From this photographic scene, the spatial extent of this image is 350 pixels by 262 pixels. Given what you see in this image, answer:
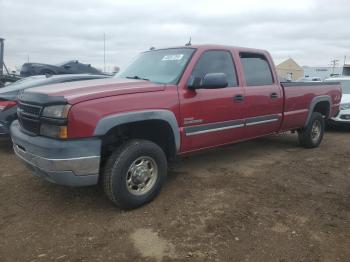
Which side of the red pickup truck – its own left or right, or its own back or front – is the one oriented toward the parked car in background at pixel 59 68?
right

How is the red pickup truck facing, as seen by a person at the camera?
facing the viewer and to the left of the viewer
